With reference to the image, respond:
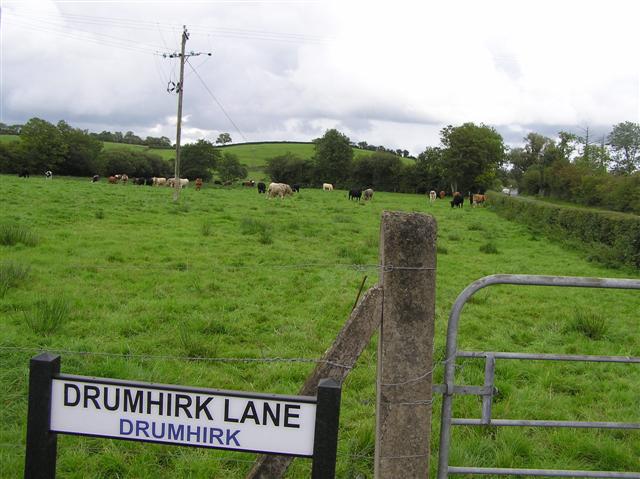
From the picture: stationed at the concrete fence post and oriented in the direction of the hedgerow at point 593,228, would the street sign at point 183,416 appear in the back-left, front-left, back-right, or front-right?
back-left

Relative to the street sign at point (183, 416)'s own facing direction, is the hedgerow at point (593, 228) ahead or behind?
behind

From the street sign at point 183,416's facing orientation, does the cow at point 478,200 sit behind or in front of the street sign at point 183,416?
behind

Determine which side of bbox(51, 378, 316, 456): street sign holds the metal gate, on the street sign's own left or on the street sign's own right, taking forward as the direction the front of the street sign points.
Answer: on the street sign's own left

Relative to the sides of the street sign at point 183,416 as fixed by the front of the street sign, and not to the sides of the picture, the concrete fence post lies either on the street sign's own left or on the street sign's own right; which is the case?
on the street sign's own left

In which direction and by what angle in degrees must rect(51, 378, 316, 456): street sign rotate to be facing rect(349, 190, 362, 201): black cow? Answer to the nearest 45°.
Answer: approximately 180°

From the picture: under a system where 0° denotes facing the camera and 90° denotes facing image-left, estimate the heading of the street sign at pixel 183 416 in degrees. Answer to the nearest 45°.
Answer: approximately 0°
